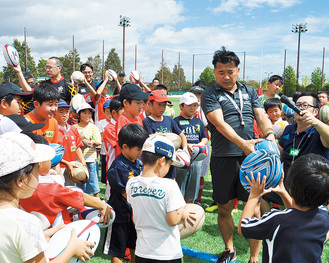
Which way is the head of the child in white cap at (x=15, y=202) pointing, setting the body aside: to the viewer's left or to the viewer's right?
to the viewer's right

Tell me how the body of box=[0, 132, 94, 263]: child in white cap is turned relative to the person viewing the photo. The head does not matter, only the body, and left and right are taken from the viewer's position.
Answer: facing away from the viewer and to the right of the viewer
